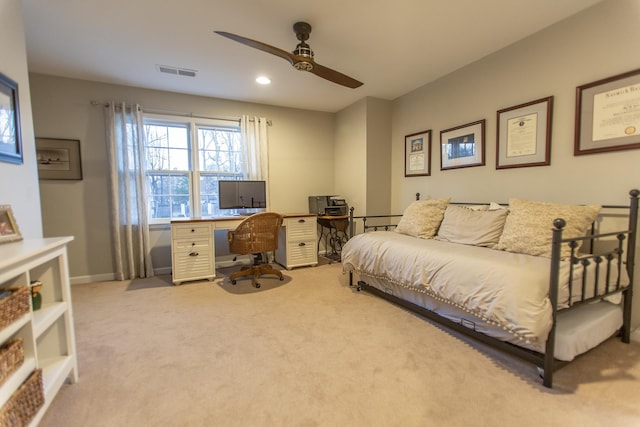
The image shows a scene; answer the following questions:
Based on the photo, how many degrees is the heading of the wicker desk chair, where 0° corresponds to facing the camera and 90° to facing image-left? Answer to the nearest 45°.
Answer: approximately 135°

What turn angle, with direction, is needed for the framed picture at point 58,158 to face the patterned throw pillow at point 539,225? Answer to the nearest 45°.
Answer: approximately 45° to its left

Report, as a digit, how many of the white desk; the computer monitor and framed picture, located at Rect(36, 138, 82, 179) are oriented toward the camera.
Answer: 3

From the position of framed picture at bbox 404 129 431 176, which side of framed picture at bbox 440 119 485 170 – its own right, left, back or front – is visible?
right

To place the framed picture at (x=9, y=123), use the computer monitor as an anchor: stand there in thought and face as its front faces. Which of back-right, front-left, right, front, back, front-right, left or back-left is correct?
front-right

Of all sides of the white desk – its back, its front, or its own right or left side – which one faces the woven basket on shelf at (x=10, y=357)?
front

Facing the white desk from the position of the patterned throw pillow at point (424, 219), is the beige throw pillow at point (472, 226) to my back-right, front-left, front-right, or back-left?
back-left

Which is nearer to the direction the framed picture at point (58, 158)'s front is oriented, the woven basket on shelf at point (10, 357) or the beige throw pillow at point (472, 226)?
the woven basket on shelf

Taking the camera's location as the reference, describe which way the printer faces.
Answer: facing the viewer and to the right of the viewer
